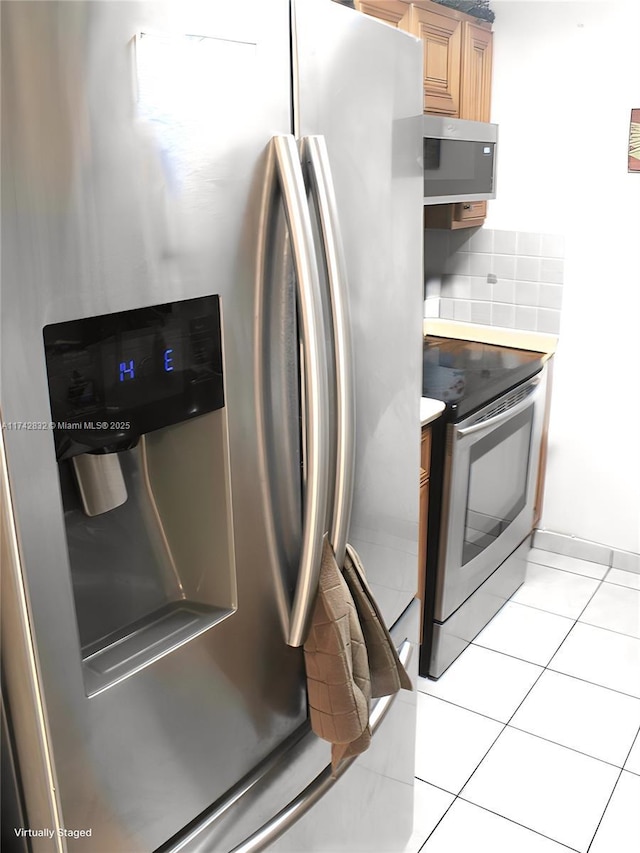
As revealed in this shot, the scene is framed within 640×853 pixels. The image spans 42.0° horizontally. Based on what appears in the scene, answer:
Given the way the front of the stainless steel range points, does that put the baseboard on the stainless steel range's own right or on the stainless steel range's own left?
on the stainless steel range's own left

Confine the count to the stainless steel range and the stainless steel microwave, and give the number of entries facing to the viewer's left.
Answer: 0

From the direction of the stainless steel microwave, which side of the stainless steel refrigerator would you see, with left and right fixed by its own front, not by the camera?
left

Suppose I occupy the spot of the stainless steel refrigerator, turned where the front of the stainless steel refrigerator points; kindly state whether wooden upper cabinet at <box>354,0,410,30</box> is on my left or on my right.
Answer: on my left

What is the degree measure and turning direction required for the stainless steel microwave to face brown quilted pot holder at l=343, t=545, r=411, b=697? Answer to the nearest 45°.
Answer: approximately 45° to its right

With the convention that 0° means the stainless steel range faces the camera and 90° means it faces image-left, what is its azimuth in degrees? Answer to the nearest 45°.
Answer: approximately 315°

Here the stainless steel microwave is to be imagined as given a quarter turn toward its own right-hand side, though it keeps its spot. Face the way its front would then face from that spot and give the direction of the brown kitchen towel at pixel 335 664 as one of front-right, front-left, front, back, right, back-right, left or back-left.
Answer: front-left

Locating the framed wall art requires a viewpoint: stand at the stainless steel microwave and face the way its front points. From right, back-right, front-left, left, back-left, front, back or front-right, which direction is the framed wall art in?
left

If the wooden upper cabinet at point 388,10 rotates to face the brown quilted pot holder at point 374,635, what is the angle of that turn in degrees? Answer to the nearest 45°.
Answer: approximately 45° to its right
